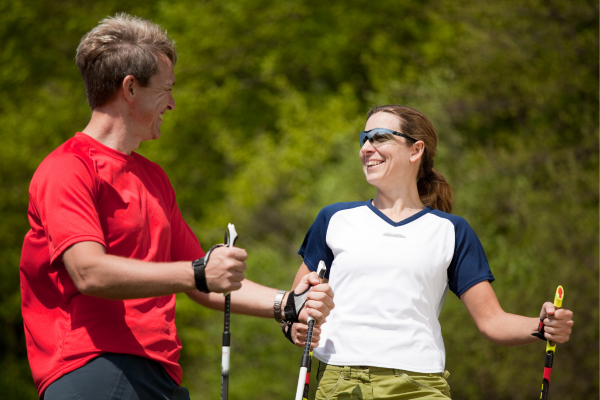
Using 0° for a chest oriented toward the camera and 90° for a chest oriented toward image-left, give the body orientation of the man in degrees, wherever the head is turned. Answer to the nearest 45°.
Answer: approximately 315°

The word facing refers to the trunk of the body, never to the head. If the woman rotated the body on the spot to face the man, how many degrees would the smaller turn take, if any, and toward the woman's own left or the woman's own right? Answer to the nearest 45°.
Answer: approximately 45° to the woman's own right

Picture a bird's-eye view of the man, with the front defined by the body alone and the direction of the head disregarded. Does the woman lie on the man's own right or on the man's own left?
on the man's own left

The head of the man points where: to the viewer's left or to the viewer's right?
to the viewer's right

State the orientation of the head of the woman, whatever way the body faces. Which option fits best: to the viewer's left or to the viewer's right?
to the viewer's left
